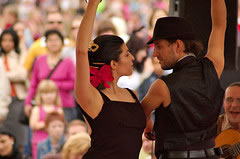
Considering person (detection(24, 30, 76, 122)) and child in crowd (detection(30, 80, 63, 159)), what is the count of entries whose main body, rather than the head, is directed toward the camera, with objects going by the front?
2

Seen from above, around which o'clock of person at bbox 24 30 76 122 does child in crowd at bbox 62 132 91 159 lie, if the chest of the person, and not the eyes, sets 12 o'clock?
The child in crowd is roughly at 12 o'clock from the person.
